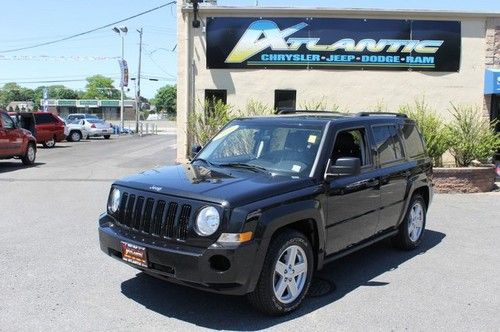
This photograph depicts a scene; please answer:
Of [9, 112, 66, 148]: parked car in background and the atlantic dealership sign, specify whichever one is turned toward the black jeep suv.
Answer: the atlantic dealership sign

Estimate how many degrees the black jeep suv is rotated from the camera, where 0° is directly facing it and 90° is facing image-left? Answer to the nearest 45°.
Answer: approximately 45°

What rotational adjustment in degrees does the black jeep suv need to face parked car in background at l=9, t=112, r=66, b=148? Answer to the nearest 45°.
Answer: approximately 90° to its right

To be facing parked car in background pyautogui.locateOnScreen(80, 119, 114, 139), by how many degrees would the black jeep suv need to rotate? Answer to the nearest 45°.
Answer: approximately 135° to its right

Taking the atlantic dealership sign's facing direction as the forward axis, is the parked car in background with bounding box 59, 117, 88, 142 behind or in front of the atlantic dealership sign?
behind

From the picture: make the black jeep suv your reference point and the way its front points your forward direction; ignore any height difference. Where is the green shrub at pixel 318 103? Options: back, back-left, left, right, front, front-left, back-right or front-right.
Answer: back-right

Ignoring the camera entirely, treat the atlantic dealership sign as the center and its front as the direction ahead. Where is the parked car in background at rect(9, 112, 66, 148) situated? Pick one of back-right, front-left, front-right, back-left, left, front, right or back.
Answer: back-right

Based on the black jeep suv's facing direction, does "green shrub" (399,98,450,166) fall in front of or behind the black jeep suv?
behind

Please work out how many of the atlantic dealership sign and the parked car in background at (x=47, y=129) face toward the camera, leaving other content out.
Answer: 1

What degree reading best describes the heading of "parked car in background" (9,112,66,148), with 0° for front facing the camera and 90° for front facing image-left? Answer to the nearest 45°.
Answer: approximately 90°

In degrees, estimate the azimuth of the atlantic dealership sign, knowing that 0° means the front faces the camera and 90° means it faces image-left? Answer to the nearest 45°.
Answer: approximately 0°

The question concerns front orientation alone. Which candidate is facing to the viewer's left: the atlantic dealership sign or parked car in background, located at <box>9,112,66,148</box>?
the parked car in background

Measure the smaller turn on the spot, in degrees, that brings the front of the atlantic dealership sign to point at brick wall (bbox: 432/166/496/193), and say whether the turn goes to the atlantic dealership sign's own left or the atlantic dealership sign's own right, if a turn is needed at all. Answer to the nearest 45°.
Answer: approximately 45° to the atlantic dealership sign's own left
